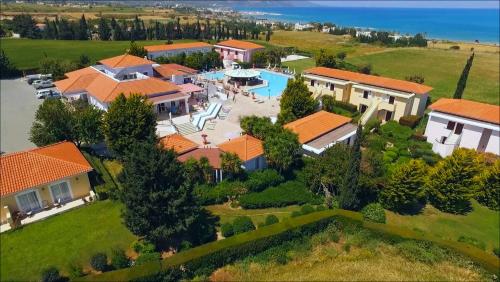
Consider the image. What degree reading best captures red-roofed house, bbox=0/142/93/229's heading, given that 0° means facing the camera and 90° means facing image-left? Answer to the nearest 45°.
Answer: approximately 315°

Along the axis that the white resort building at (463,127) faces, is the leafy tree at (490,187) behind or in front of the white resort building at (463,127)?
in front

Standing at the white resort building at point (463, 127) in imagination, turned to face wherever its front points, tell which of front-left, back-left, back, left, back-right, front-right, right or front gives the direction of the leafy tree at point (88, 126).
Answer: front-right

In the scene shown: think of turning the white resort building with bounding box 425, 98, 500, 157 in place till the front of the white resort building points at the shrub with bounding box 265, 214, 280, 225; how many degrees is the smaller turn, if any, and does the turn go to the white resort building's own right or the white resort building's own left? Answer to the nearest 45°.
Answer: approximately 45° to the white resort building's own right

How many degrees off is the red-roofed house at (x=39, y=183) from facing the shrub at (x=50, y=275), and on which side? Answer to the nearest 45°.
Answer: approximately 45° to its right

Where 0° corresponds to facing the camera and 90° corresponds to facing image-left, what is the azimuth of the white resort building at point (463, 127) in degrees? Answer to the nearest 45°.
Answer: approximately 0°

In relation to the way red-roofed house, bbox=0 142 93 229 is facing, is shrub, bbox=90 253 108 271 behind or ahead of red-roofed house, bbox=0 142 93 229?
ahead
